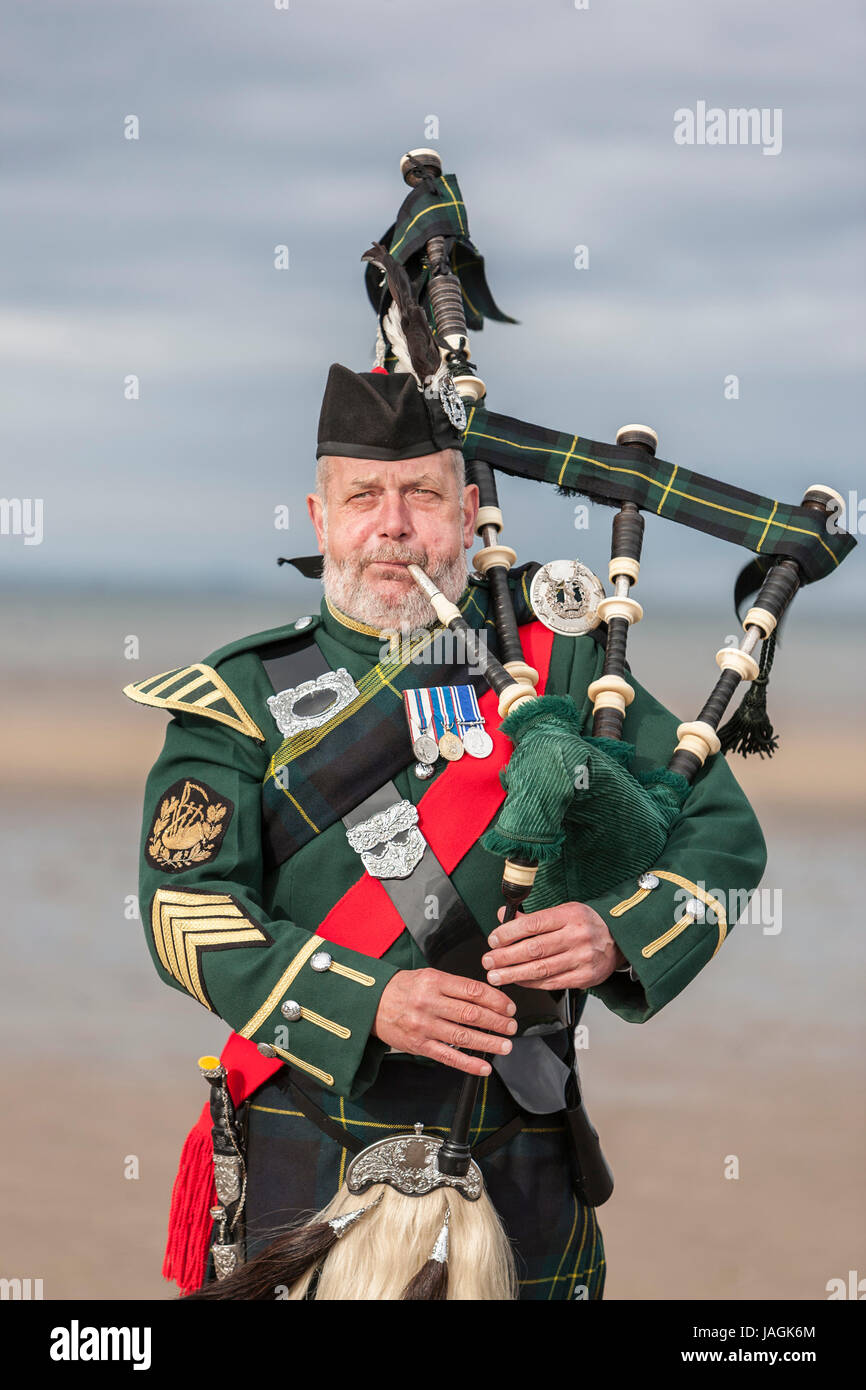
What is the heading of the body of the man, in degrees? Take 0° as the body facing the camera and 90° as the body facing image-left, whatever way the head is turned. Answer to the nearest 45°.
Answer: approximately 0°
